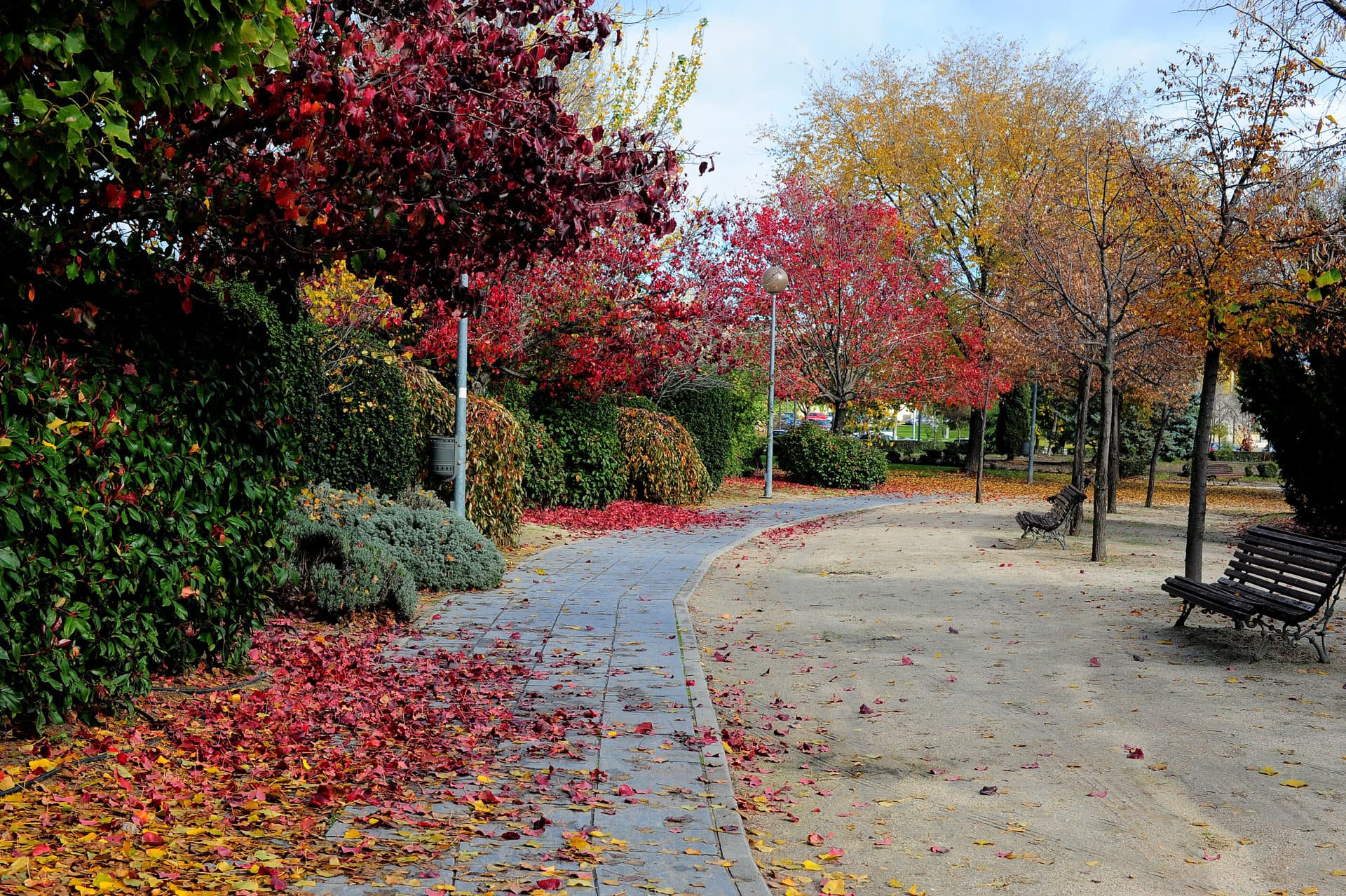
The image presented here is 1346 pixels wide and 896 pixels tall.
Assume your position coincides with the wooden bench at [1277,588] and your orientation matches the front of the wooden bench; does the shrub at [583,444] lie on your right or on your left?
on your right

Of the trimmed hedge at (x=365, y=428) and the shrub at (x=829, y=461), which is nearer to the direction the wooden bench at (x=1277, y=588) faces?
the trimmed hedge

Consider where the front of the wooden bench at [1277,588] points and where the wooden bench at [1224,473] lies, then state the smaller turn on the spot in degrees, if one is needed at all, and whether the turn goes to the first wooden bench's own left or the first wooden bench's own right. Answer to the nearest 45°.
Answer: approximately 135° to the first wooden bench's own right

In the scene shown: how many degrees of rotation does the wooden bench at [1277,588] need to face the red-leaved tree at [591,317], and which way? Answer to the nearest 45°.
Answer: approximately 90° to its right

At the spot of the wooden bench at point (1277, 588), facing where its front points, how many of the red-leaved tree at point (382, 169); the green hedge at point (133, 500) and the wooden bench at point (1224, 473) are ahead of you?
2

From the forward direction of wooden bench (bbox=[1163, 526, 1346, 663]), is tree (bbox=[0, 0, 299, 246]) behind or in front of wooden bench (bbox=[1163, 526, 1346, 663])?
in front

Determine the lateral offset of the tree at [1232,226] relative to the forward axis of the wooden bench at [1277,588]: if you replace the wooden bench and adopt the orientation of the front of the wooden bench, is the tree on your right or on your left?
on your right

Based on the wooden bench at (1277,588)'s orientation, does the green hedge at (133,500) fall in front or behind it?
in front

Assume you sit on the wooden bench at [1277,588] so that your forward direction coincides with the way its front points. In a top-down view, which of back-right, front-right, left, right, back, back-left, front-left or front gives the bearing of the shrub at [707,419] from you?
right

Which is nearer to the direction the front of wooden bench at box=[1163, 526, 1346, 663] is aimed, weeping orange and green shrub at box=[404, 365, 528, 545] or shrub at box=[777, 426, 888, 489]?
the weeping orange and green shrub

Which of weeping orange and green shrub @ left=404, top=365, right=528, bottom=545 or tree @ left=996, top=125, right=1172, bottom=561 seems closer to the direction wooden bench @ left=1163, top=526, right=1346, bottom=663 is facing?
the weeping orange and green shrub

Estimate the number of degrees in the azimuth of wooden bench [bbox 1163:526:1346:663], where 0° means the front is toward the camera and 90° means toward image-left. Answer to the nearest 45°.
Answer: approximately 45°

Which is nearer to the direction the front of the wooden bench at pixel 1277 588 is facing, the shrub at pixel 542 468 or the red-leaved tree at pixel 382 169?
the red-leaved tree

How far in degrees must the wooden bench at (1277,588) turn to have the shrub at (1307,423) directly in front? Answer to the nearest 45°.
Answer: approximately 135° to its right

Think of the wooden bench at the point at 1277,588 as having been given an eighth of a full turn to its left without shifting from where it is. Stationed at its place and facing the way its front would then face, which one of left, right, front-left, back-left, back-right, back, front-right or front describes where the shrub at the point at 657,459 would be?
back-right
